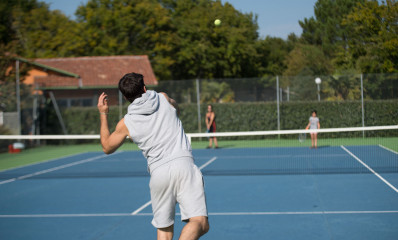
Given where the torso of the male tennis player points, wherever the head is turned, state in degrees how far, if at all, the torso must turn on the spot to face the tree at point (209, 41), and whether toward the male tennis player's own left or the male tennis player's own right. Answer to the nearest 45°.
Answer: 0° — they already face it

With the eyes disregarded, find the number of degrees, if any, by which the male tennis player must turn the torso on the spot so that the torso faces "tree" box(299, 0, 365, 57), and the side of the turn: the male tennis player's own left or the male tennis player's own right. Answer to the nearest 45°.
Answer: approximately 45° to the male tennis player's own right

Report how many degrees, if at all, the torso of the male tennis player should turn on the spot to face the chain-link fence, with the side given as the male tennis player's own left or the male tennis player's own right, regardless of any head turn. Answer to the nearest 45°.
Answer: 0° — they already face it

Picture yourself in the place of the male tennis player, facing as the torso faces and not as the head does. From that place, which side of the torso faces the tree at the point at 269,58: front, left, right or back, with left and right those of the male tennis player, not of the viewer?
front

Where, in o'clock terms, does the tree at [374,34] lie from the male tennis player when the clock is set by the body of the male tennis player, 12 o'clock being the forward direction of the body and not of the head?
The tree is roughly at 1 o'clock from the male tennis player.

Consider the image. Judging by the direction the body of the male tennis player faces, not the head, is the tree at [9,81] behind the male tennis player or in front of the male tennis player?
in front

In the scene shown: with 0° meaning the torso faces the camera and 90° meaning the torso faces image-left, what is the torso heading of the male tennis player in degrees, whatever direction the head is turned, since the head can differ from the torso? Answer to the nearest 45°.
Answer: approximately 180°
